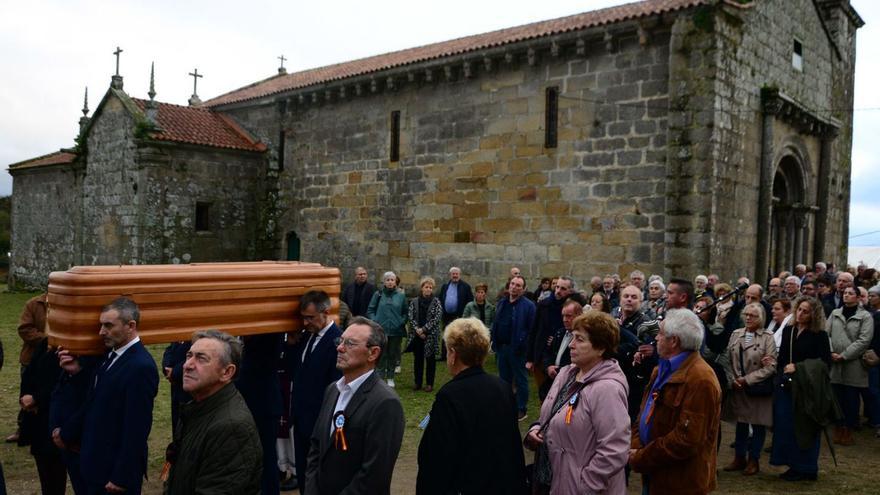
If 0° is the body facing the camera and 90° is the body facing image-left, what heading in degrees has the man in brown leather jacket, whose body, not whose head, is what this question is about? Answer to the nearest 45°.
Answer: approximately 90°

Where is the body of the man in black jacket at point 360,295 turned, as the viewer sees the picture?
toward the camera

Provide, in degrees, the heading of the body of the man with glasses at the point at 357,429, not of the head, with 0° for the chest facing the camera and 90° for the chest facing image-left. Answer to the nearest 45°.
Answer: approximately 45°

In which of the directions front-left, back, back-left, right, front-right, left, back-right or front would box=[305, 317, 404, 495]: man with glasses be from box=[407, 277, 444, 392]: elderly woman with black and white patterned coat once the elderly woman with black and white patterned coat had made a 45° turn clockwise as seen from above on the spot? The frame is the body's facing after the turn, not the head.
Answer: front-left

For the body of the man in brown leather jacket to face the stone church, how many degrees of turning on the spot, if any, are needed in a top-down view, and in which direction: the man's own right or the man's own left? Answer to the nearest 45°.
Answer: approximately 90° to the man's own right

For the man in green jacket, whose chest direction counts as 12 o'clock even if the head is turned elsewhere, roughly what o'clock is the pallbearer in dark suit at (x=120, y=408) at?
The pallbearer in dark suit is roughly at 2 o'clock from the man in green jacket.

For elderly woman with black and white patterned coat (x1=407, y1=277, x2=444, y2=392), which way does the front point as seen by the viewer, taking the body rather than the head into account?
toward the camera

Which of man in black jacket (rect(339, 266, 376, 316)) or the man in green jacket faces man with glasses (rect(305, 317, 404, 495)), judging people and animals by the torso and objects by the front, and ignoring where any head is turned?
the man in black jacket

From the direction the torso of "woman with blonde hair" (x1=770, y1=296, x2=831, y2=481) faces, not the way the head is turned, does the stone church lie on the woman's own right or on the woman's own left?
on the woman's own right

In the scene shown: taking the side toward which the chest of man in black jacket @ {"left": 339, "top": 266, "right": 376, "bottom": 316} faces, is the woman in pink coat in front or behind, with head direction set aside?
in front

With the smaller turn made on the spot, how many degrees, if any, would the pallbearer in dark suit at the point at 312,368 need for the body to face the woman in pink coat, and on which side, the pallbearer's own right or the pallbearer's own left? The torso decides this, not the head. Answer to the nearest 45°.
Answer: approximately 90° to the pallbearer's own left

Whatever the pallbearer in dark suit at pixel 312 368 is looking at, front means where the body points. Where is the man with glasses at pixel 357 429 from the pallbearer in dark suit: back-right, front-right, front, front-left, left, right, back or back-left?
front-left

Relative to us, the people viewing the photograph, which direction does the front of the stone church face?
facing the viewer and to the right of the viewer
